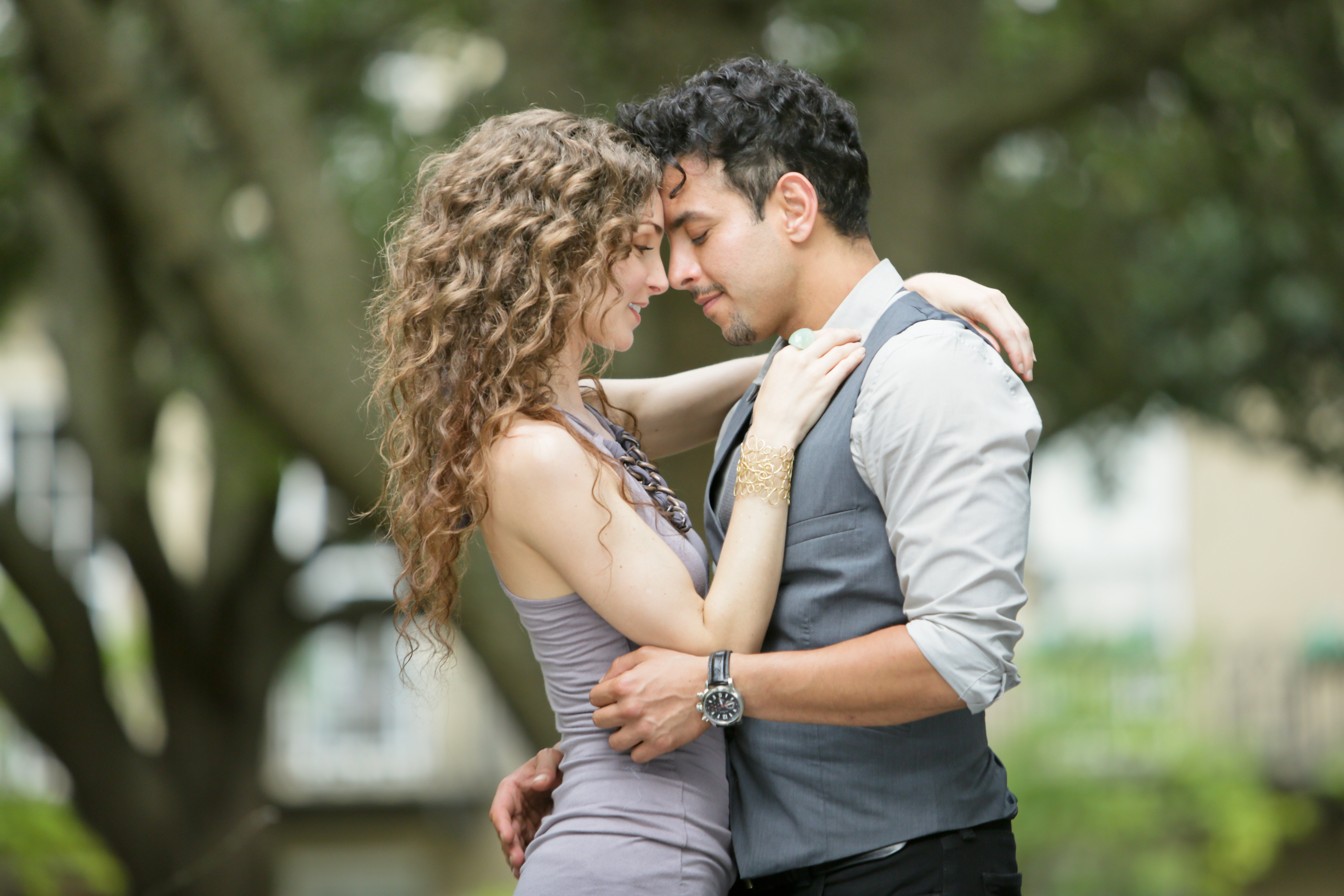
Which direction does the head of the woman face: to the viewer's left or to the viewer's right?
to the viewer's right

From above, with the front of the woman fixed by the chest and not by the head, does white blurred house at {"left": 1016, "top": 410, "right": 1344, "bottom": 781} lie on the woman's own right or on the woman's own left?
on the woman's own left

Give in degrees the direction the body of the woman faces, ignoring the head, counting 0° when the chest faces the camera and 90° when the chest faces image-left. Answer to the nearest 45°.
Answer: approximately 270°

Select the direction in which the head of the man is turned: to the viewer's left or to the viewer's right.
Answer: to the viewer's left
